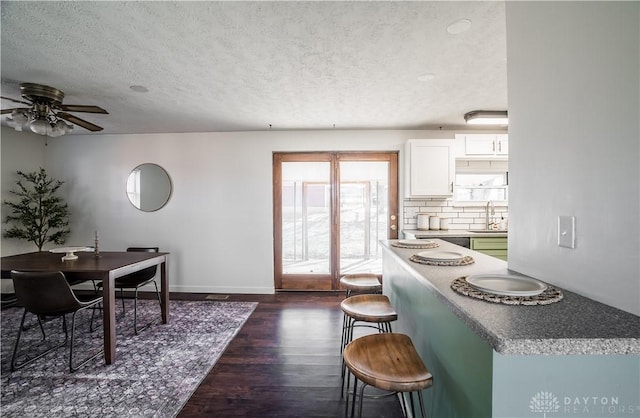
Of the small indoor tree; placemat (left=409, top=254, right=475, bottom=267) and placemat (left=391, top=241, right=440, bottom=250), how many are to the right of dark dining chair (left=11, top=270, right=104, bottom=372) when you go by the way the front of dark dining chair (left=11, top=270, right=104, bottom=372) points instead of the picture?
2

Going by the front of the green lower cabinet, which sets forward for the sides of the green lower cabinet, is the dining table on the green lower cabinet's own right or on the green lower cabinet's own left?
on the green lower cabinet's own right

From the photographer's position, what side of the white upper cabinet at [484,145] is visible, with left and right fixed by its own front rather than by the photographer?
front

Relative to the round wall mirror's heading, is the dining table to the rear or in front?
in front

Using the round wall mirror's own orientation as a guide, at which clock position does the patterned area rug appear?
The patterned area rug is roughly at 12 o'clock from the round wall mirror.

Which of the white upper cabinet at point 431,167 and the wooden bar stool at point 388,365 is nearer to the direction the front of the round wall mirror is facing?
the wooden bar stool

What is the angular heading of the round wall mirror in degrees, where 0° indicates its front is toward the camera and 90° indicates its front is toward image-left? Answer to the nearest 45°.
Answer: approximately 0°

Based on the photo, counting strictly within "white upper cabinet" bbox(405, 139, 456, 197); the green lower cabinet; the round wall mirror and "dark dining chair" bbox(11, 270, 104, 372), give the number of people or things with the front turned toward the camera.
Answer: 3

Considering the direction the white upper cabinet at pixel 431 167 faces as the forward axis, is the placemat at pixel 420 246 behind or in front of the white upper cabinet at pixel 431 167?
in front

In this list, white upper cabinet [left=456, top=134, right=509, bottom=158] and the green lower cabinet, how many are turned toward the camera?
2

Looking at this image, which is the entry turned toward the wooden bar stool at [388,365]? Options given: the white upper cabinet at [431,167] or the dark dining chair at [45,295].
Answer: the white upper cabinet

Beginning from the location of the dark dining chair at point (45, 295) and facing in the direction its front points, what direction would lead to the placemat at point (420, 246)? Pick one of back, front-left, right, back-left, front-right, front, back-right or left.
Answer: right

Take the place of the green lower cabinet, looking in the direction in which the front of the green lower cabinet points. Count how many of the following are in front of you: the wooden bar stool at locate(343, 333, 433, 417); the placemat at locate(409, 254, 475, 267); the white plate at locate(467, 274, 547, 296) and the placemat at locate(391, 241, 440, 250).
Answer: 4

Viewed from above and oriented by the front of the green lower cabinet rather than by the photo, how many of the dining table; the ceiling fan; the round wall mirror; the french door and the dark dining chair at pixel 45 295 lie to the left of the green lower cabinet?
0

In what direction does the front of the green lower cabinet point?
toward the camera

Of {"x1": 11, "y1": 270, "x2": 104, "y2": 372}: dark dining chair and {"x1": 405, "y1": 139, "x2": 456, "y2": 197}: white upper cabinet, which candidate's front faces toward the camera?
the white upper cabinet

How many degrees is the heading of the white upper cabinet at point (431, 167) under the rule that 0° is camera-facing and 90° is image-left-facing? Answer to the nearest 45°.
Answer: approximately 0°

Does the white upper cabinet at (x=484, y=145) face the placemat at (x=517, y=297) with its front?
yes

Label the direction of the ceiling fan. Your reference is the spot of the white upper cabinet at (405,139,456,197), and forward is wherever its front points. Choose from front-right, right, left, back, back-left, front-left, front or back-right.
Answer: front-right

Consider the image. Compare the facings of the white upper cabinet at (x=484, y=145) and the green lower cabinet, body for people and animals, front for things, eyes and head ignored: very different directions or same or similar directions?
same or similar directions

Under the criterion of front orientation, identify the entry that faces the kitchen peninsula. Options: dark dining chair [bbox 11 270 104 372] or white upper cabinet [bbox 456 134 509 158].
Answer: the white upper cabinet
